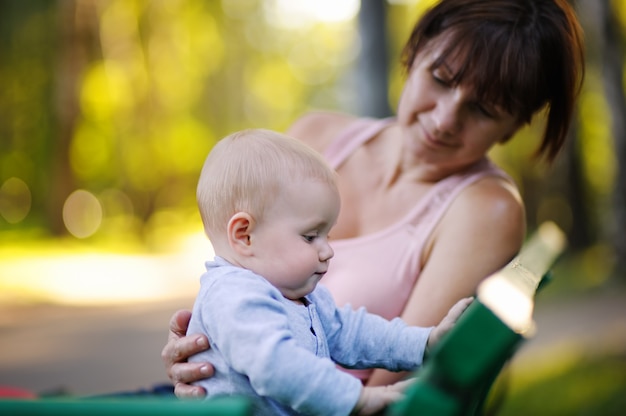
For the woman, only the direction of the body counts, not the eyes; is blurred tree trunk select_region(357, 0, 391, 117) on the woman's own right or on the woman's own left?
on the woman's own right

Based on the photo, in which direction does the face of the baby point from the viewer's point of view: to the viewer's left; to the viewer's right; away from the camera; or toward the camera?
to the viewer's right

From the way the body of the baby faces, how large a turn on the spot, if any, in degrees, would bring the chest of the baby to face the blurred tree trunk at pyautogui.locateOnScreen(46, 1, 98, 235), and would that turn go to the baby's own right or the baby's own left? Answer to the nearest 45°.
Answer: approximately 135° to the baby's own left

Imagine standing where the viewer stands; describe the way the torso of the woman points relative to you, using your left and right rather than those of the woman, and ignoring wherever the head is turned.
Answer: facing the viewer and to the left of the viewer

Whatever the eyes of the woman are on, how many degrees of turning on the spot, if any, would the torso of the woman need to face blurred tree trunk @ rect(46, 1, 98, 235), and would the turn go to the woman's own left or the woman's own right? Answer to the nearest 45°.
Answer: approximately 90° to the woman's own right

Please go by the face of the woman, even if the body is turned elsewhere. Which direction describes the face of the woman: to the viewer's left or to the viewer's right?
to the viewer's left

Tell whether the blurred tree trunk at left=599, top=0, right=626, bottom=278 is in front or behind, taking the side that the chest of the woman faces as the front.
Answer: behind

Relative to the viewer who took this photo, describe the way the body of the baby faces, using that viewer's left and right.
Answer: facing the viewer and to the right of the viewer
